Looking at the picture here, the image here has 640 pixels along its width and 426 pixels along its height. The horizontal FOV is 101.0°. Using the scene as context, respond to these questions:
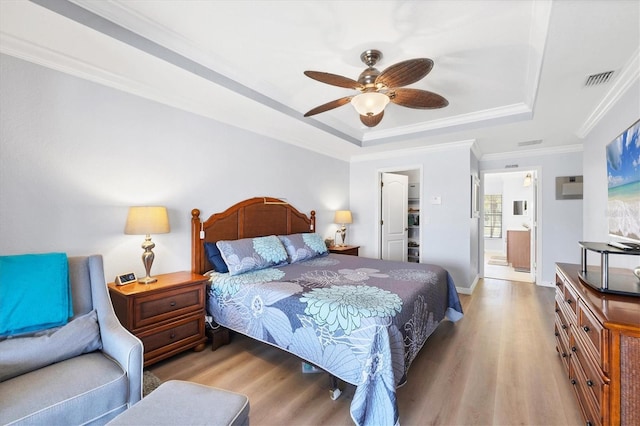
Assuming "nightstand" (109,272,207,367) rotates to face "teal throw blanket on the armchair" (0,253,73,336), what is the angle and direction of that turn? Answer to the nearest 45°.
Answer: approximately 90° to its right

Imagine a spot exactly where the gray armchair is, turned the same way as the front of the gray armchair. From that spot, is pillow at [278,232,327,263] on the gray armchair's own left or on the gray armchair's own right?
on the gray armchair's own left

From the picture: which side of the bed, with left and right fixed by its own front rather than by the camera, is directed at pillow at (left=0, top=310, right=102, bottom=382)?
right

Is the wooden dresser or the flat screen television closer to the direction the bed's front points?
the wooden dresser

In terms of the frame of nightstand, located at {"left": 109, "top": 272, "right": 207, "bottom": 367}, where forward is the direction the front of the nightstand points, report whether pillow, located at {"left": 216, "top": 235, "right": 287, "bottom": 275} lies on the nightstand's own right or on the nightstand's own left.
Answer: on the nightstand's own left

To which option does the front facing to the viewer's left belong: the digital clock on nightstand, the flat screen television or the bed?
the flat screen television

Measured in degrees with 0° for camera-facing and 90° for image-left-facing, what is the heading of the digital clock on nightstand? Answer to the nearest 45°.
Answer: approximately 315°

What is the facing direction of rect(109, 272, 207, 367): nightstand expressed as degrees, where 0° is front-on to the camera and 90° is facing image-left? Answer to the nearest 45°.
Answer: approximately 315°

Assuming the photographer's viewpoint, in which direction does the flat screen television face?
facing to the left of the viewer

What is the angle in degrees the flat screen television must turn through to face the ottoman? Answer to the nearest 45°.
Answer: approximately 90° to its left

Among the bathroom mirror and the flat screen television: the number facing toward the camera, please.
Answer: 1
